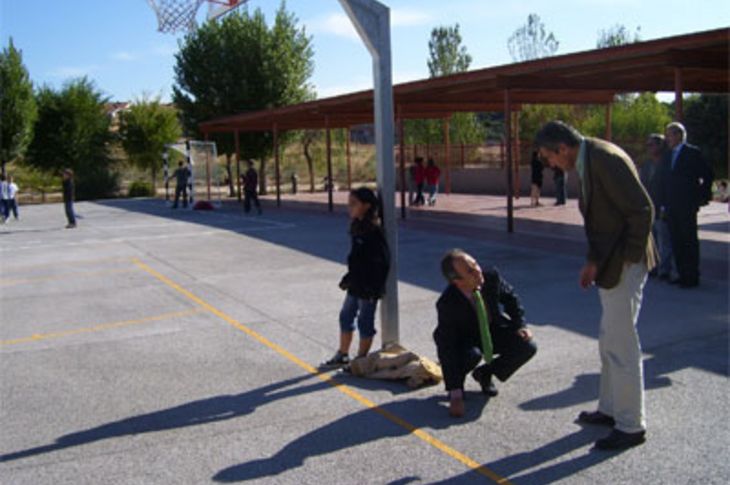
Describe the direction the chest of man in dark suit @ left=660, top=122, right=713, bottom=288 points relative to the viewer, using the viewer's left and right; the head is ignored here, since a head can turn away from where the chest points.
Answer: facing the viewer and to the left of the viewer

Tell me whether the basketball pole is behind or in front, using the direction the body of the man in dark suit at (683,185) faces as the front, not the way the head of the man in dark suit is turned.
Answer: in front

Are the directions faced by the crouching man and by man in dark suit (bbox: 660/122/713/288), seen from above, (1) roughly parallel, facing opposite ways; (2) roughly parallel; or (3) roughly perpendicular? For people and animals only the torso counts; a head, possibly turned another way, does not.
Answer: roughly perpendicular

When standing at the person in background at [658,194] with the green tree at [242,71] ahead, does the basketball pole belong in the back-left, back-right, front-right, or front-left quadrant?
back-left

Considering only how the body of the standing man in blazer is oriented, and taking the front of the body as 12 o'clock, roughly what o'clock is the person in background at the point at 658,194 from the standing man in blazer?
The person in background is roughly at 3 o'clock from the standing man in blazer.

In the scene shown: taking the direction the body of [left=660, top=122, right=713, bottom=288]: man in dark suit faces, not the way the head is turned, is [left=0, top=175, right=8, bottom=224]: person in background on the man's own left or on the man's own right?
on the man's own right

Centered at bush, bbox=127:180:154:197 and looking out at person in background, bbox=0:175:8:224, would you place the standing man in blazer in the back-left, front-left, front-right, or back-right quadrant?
front-left

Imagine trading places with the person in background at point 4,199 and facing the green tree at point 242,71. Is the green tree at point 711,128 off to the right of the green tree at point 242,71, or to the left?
right

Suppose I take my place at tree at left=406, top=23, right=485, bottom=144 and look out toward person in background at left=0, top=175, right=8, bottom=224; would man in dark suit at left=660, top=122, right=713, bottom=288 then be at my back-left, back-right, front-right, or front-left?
front-left

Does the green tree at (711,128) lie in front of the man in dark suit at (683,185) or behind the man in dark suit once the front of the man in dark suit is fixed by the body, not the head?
behind

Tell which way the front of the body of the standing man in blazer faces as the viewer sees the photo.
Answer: to the viewer's left

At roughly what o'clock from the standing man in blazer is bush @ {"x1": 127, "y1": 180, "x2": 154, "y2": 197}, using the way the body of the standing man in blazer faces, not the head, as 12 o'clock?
The bush is roughly at 2 o'clock from the standing man in blazer.

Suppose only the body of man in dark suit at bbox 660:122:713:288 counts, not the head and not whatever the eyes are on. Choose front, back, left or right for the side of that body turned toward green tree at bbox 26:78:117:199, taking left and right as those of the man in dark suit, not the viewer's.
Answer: right
